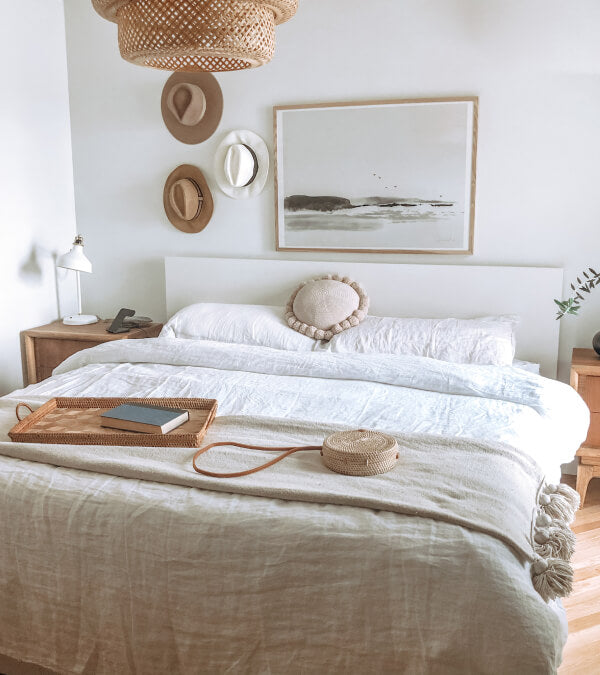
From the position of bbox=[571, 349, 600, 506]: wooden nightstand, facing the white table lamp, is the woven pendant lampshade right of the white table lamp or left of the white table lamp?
left

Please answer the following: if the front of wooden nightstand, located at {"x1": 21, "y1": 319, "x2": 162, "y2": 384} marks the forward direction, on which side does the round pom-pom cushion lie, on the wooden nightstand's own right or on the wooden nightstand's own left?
on the wooden nightstand's own left

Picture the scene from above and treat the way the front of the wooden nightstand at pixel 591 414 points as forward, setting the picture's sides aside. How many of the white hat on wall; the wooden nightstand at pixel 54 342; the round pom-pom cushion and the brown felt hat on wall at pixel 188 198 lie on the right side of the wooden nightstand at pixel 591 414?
4

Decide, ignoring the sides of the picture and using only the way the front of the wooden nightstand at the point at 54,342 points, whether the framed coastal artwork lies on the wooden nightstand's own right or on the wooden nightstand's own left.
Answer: on the wooden nightstand's own left

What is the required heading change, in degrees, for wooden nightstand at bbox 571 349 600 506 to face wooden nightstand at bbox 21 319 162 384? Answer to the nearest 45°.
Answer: approximately 90° to its right

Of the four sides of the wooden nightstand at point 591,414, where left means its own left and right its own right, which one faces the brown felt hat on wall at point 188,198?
right

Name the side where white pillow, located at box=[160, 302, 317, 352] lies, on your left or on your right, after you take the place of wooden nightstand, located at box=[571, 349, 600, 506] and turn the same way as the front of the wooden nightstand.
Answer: on your right

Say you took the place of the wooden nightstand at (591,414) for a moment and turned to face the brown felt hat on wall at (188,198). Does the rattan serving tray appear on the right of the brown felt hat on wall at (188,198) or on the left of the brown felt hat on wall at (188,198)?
left

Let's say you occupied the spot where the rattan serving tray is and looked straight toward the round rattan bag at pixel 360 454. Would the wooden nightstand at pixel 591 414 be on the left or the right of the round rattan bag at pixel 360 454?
left
